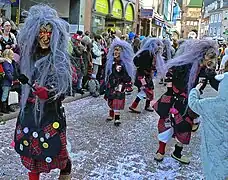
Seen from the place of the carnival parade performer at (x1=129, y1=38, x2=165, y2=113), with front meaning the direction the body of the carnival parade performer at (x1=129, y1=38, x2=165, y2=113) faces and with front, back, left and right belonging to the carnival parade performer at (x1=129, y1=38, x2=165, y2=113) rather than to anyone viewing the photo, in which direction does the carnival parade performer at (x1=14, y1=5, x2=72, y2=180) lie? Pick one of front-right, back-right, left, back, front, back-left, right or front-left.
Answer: right

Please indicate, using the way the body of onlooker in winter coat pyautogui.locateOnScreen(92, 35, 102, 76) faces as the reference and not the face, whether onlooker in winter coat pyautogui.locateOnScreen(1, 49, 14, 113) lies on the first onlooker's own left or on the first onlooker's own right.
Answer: on the first onlooker's own right

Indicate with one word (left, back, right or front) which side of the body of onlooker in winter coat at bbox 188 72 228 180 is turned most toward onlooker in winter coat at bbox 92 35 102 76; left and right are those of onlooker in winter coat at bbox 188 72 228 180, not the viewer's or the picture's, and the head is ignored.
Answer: front

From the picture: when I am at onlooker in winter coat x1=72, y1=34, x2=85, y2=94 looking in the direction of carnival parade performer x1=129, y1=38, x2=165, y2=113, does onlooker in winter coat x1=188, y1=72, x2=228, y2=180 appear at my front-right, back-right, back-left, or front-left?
front-right

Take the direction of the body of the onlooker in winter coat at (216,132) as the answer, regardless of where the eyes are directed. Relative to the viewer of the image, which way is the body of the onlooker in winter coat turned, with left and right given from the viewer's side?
facing away from the viewer and to the left of the viewer

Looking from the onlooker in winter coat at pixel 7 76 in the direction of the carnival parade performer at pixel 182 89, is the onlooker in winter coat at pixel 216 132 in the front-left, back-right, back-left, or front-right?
front-right

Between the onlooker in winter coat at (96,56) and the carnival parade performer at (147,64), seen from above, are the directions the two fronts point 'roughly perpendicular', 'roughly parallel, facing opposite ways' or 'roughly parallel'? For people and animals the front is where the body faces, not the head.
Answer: roughly parallel

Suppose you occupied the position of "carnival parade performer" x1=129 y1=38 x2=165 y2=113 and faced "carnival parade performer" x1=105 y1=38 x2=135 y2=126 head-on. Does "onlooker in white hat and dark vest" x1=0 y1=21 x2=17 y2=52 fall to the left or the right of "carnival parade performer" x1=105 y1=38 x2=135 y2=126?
right
